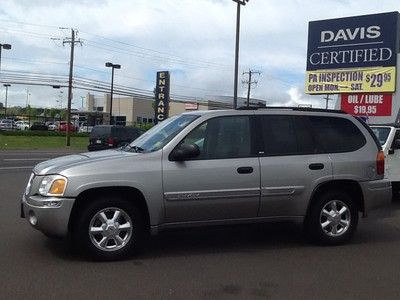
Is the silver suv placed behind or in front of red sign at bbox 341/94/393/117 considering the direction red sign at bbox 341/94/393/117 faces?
in front

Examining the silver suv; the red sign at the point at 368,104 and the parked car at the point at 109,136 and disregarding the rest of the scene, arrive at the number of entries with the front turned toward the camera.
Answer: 1

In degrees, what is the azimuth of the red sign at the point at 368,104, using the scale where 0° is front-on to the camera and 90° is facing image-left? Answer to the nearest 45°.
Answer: approximately 0°

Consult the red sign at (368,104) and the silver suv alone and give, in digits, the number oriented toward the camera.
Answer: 1

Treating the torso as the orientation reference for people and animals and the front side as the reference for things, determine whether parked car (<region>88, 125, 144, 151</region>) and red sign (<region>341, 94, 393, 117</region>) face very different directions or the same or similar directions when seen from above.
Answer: very different directions

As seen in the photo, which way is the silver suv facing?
to the viewer's left

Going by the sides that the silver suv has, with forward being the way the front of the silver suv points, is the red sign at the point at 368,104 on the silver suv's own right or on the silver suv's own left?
on the silver suv's own right

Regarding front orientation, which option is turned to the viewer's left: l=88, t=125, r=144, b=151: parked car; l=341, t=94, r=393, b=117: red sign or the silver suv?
the silver suv

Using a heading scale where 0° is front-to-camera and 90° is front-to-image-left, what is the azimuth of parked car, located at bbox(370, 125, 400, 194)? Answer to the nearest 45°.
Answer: approximately 45°

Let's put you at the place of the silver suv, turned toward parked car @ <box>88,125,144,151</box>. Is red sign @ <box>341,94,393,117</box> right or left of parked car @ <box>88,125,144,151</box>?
right

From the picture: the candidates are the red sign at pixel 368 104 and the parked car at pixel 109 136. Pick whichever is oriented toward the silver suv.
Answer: the red sign

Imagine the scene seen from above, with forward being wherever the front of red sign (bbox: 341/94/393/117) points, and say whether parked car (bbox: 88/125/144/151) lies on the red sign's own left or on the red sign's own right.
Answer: on the red sign's own right
